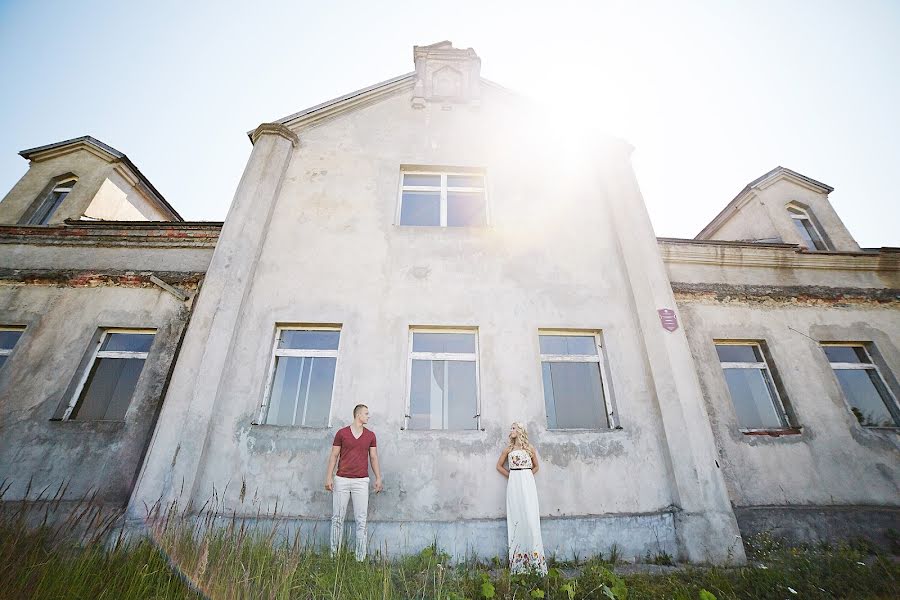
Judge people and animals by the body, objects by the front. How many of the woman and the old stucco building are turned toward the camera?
2

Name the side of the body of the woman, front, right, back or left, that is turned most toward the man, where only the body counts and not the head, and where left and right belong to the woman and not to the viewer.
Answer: right

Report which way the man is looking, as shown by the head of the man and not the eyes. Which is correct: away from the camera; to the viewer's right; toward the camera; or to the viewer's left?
to the viewer's right

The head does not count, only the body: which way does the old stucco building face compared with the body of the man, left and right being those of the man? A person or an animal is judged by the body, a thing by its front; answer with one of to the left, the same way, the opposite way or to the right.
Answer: the same way

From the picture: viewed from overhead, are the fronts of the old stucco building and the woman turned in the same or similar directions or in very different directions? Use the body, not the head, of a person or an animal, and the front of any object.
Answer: same or similar directions

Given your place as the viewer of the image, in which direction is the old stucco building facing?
facing the viewer

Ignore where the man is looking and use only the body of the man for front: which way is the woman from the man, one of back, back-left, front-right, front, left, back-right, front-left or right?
left
